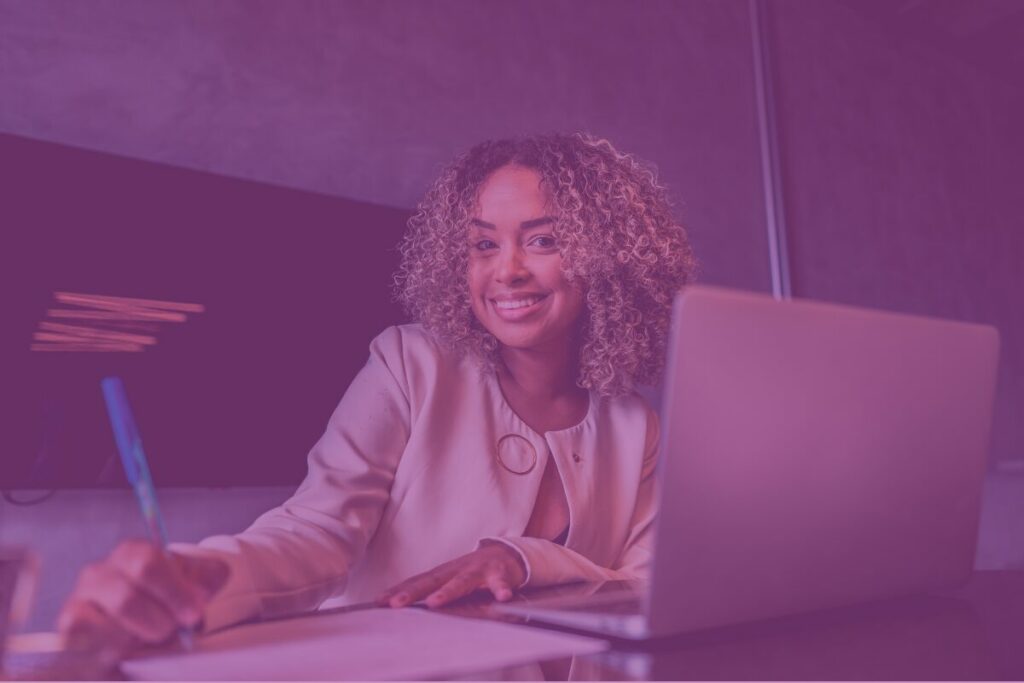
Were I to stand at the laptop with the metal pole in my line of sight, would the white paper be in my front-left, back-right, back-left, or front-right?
back-left

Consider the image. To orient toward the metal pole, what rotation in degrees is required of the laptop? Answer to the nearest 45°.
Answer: approximately 45° to its right

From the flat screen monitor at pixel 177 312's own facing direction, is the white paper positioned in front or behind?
in front

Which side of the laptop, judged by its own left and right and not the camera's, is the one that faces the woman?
front

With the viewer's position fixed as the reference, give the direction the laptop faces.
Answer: facing away from the viewer and to the left of the viewer

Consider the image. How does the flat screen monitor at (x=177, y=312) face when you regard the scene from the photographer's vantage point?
facing the viewer and to the right of the viewer

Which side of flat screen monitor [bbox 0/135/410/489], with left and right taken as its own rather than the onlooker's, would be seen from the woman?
front
